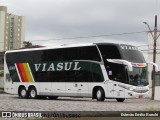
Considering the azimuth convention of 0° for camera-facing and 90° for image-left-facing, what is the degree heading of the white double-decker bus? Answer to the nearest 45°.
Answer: approximately 315°
